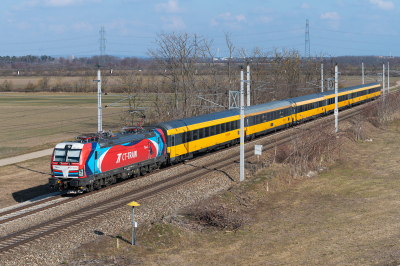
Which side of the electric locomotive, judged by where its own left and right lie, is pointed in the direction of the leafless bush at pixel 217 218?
left

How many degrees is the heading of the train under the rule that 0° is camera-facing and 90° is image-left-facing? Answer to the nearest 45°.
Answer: approximately 45°
